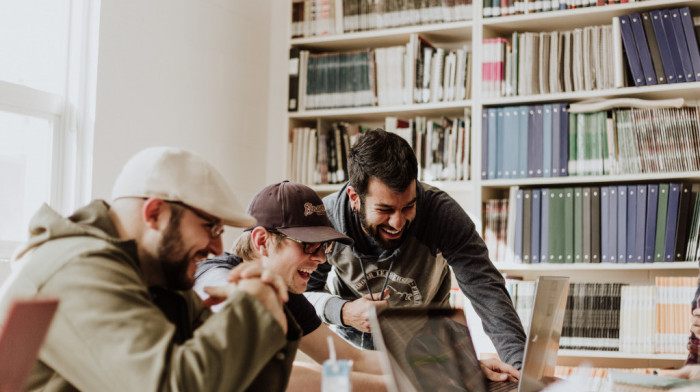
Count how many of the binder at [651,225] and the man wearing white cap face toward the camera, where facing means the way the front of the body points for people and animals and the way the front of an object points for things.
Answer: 1

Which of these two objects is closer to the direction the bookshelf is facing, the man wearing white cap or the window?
the man wearing white cap

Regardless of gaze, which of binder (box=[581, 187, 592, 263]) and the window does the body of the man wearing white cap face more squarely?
the binder

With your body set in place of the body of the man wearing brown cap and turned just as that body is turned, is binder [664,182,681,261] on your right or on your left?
on your left

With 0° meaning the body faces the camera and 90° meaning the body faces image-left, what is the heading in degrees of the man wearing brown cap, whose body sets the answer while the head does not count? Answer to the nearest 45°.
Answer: approximately 315°

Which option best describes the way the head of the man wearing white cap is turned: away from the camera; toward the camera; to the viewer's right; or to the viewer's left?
to the viewer's right

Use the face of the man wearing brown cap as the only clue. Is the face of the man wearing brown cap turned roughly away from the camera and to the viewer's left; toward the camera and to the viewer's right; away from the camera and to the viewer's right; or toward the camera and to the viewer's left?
toward the camera and to the viewer's right

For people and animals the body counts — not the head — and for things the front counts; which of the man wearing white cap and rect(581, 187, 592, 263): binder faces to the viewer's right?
the man wearing white cap

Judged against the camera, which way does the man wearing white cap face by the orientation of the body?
to the viewer's right
